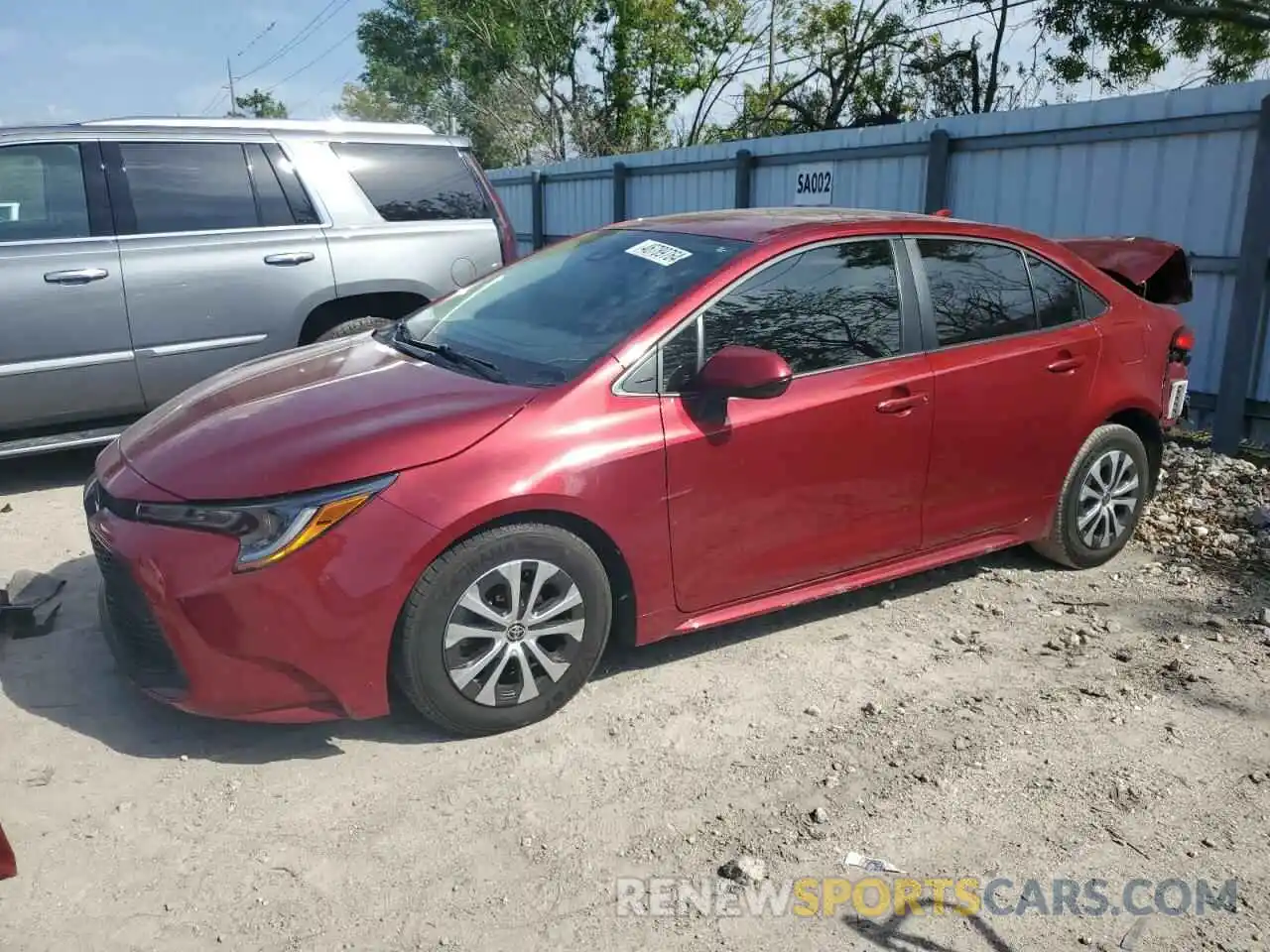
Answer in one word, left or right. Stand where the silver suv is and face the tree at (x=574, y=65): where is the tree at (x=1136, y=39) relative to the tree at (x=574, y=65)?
right

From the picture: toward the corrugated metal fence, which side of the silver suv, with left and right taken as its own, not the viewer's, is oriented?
back

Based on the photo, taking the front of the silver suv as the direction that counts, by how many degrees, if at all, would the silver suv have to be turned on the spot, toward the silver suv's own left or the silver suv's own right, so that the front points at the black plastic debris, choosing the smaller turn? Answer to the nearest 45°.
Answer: approximately 90° to the silver suv's own left

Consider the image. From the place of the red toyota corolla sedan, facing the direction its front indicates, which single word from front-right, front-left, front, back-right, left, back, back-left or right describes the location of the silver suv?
right

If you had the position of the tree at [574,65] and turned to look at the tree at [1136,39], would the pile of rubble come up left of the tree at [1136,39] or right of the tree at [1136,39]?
right

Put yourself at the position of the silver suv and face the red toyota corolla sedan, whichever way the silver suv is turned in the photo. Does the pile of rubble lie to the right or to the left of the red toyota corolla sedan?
left

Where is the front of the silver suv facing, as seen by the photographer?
facing to the left of the viewer

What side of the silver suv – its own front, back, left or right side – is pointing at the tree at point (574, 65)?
right

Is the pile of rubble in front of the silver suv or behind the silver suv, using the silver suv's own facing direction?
behind

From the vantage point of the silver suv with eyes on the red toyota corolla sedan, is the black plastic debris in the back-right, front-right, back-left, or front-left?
front-right

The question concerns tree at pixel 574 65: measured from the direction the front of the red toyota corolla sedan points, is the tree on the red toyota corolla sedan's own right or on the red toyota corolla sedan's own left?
on the red toyota corolla sedan's own right

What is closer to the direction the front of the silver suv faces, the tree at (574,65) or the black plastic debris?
the black plastic debris

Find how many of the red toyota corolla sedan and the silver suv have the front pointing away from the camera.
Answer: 0

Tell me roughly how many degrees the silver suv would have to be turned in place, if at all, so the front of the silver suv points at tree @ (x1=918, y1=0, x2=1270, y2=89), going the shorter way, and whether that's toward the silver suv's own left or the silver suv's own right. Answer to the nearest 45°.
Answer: approximately 135° to the silver suv's own right

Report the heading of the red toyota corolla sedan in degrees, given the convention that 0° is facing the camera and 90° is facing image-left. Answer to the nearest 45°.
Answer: approximately 45°
